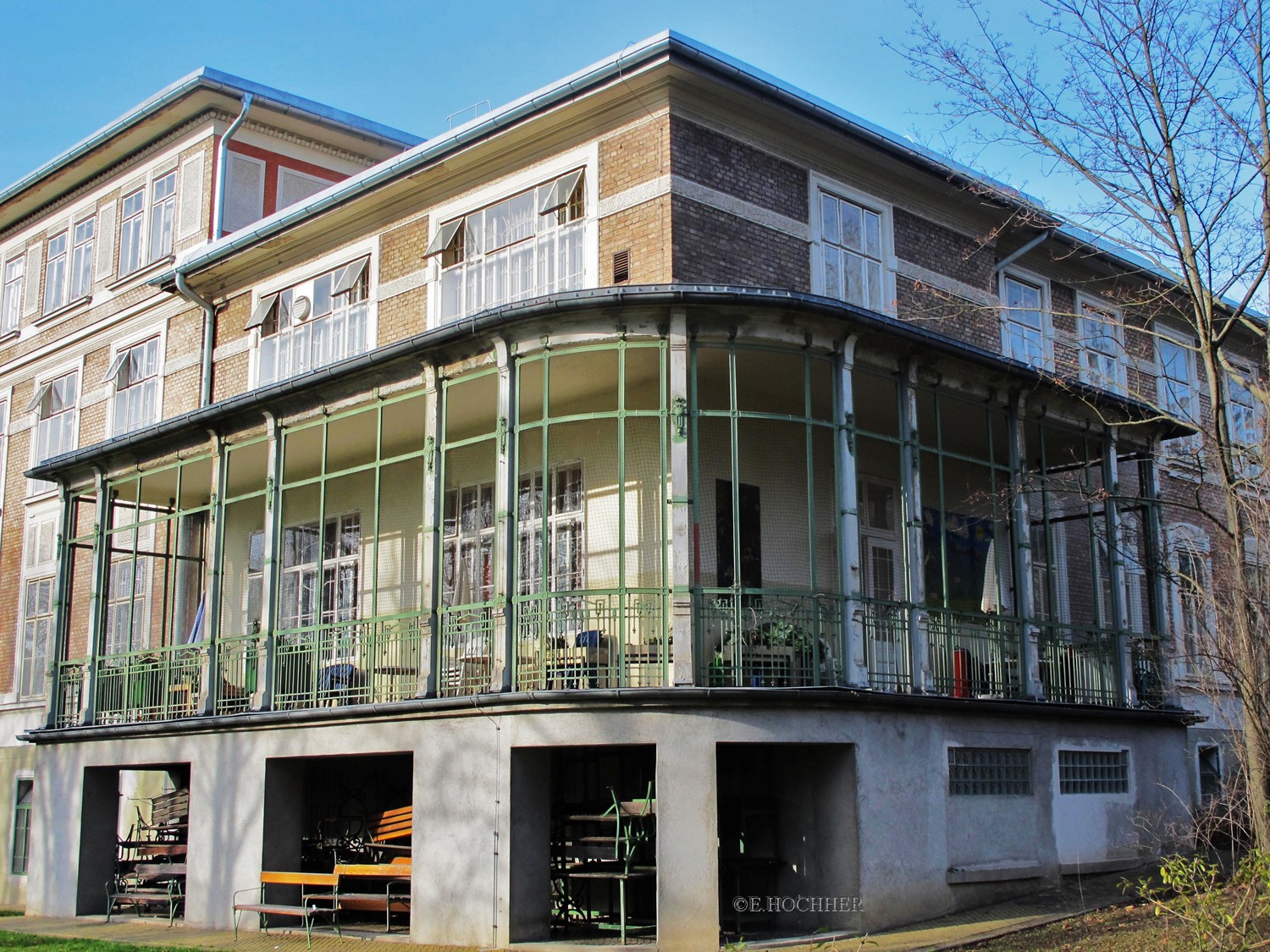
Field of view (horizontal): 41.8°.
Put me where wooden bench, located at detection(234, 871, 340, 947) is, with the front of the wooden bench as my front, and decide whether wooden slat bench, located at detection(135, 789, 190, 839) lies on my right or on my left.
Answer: on my right

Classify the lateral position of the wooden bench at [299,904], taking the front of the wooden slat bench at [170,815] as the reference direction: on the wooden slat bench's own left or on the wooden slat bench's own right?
on the wooden slat bench's own left

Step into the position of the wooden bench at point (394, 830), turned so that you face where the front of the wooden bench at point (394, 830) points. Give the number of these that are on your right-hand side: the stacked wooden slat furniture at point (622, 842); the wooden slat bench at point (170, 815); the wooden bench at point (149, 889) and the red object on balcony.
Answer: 2

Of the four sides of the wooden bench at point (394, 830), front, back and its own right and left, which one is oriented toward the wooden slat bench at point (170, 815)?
right

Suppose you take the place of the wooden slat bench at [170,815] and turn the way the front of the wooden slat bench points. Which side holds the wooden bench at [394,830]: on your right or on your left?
on your left

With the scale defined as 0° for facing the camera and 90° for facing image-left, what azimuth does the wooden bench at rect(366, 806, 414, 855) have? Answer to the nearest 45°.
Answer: approximately 45°

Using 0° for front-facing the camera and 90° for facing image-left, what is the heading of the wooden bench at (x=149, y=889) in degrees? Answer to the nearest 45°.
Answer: approximately 45°

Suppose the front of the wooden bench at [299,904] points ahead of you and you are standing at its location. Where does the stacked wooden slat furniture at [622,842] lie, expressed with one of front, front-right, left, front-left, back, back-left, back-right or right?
left

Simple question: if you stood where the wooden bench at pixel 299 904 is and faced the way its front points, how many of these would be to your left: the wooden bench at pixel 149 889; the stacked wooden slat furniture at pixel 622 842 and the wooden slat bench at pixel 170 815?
1

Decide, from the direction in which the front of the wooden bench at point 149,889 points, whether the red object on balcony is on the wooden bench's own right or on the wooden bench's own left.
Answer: on the wooden bench's own left
